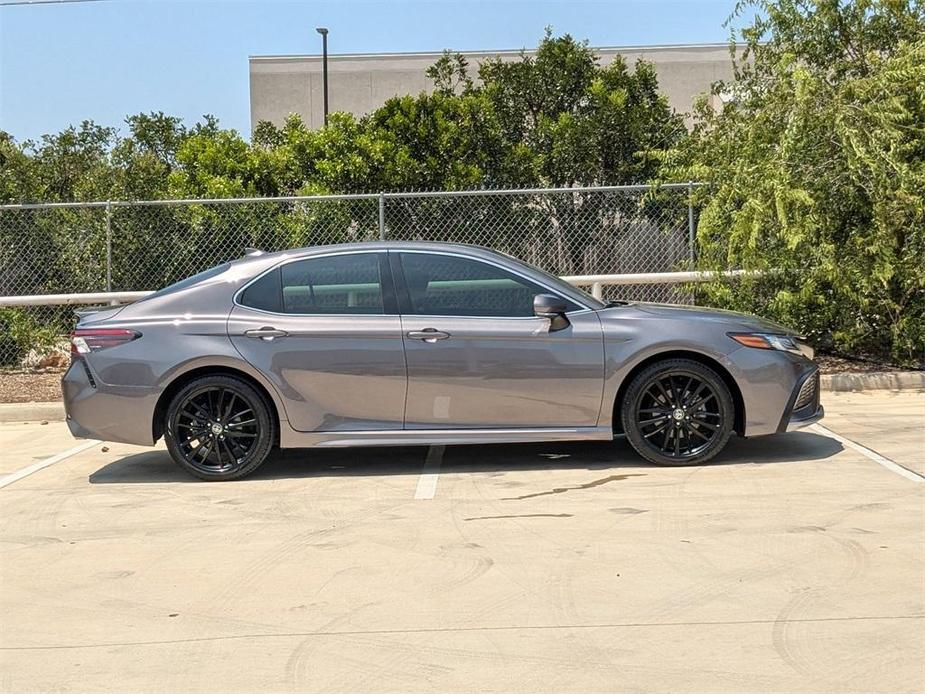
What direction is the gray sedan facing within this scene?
to the viewer's right

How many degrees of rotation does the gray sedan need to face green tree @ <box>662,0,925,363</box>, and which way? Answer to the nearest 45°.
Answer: approximately 45° to its left

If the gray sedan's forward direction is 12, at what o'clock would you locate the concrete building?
The concrete building is roughly at 9 o'clock from the gray sedan.

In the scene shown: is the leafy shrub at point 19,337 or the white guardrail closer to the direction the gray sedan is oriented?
the white guardrail

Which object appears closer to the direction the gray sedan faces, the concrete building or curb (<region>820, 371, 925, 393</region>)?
the curb

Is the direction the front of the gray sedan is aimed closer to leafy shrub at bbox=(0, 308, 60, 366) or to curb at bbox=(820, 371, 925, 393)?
the curb

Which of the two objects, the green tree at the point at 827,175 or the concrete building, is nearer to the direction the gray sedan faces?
the green tree

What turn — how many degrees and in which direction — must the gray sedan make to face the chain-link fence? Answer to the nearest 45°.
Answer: approximately 90° to its left

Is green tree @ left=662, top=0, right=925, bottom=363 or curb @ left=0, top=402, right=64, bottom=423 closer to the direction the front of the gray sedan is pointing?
the green tree

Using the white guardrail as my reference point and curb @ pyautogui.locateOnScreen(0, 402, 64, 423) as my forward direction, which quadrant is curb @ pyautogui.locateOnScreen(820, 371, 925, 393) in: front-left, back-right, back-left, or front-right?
back-left

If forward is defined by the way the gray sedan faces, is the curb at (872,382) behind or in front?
in front

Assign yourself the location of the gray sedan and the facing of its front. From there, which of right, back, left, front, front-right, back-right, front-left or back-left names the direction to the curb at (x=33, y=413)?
back-left

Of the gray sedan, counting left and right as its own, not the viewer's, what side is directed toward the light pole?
left
